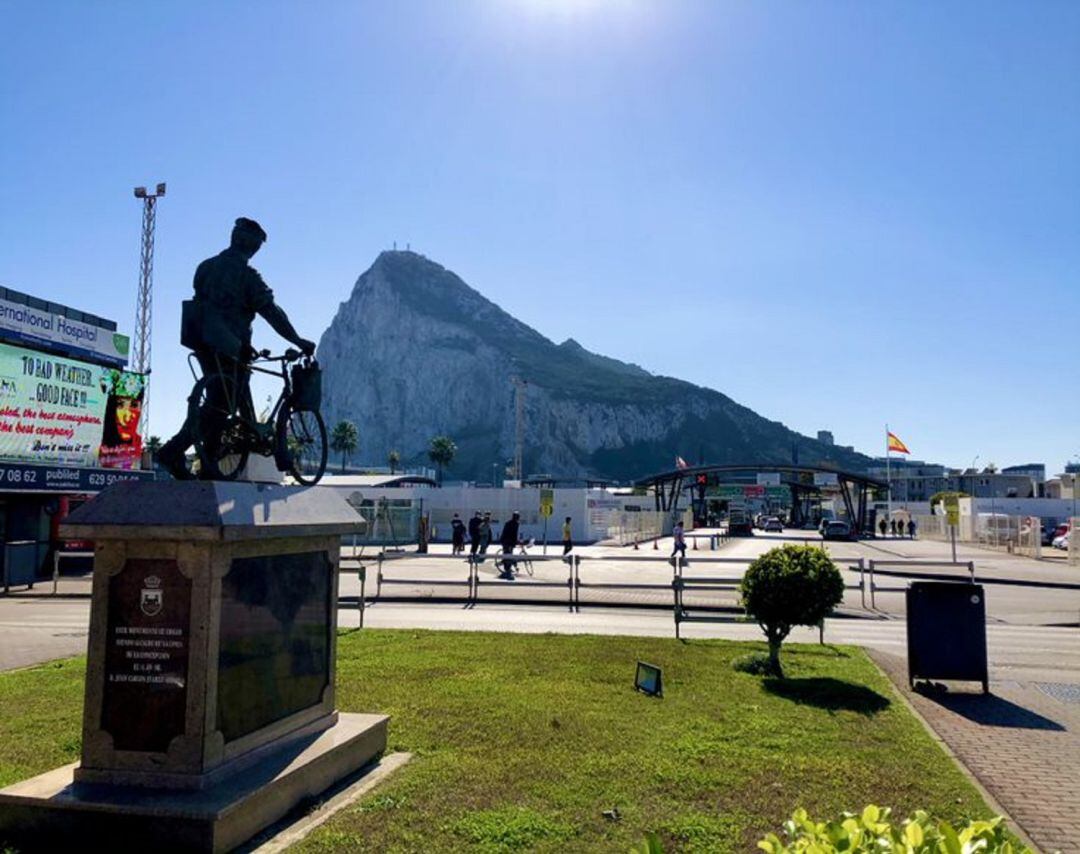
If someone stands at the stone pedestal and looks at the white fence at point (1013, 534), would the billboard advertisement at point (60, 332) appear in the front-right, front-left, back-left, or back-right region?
front-left

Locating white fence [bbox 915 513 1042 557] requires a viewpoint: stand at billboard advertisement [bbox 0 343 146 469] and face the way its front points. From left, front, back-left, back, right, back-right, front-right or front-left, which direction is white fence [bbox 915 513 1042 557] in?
front-left

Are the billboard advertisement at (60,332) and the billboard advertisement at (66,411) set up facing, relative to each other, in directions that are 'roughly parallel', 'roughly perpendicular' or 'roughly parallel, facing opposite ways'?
roughly parallel

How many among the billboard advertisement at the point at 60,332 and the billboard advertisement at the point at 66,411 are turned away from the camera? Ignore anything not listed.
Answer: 0

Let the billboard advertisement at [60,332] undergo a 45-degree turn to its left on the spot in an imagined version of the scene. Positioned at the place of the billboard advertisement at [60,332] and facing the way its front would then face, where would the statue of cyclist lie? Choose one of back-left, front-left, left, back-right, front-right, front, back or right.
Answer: right

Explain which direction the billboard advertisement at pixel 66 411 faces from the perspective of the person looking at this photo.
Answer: facing the viewer and to the right of the viewer

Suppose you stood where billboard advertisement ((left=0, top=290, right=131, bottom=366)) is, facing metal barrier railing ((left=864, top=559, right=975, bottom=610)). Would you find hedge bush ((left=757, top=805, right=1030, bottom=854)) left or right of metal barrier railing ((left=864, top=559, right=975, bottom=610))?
right

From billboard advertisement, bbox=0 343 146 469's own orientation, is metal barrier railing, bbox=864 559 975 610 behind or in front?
in front

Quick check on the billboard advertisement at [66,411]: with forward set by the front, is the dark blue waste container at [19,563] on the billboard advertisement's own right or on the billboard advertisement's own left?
on the billboard advertisement's own right

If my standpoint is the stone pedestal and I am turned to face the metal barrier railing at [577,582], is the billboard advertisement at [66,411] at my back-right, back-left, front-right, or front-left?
front-left

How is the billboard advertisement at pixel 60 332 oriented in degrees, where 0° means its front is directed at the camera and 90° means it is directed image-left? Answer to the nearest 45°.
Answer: approximately 315°

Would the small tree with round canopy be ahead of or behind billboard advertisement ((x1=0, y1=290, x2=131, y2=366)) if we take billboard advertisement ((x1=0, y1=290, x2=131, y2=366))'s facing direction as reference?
ahead
